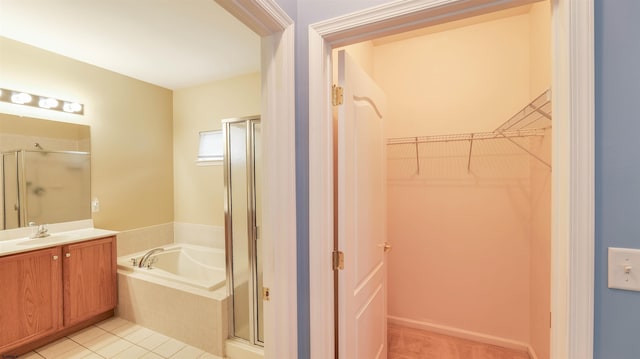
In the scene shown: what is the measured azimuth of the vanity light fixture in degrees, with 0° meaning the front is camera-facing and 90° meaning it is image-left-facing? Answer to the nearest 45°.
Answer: approximately 315°

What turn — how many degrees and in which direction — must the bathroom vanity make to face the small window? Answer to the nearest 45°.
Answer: approximately 45° to its left

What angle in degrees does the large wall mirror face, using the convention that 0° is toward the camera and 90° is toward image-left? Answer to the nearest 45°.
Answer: approximately 315°

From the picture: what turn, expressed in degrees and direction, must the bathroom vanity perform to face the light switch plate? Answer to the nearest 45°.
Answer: approximately 45° to its right

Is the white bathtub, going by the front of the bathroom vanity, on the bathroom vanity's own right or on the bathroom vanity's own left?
on the bathroom vanity's own left
